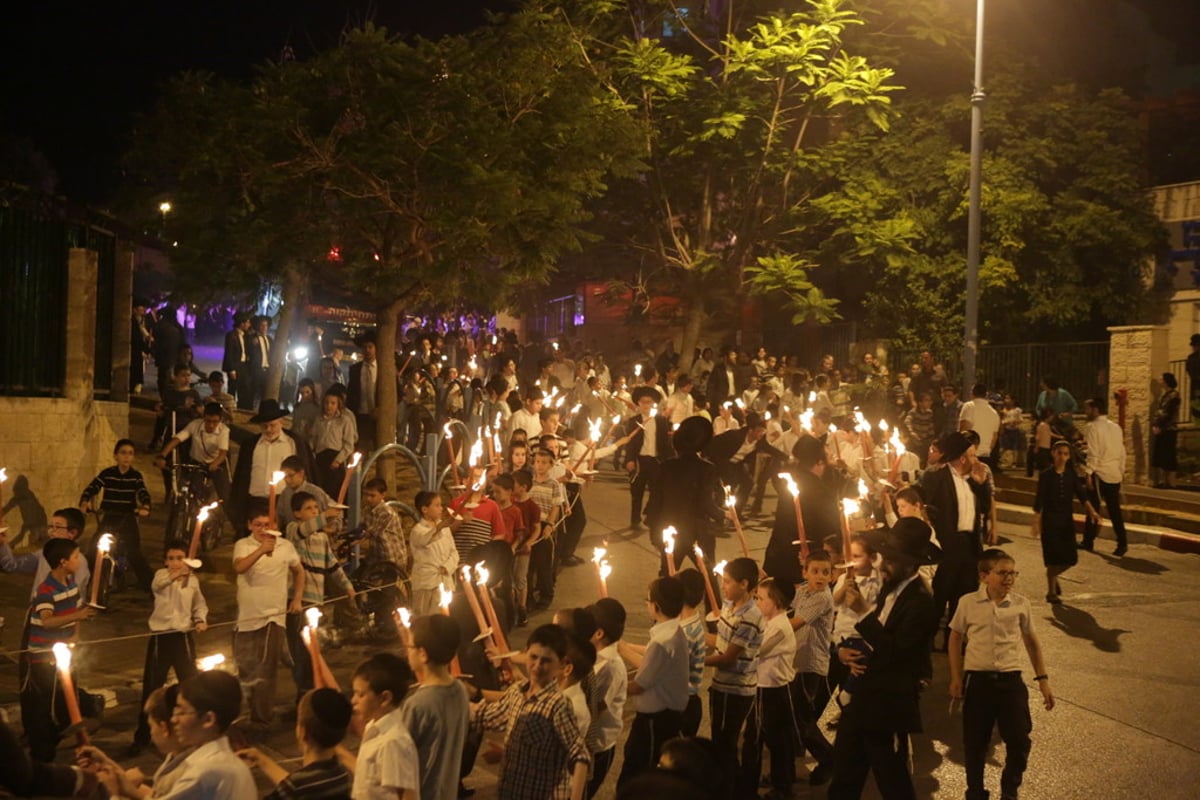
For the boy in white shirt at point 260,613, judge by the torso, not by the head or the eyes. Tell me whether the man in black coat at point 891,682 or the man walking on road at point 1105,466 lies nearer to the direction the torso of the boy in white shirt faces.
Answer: the man in black coat

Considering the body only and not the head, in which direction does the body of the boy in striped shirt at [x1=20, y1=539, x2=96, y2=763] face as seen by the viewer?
to the viewer's right

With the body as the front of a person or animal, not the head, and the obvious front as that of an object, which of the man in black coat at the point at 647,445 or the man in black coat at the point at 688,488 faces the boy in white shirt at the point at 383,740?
the man in black coat at the point at 647,445

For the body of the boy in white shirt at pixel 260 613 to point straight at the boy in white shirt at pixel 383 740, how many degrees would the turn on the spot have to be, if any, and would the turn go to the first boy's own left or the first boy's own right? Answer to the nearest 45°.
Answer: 0° — they already face them

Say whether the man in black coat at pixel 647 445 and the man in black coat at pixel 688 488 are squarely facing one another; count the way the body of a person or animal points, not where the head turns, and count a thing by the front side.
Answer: yes

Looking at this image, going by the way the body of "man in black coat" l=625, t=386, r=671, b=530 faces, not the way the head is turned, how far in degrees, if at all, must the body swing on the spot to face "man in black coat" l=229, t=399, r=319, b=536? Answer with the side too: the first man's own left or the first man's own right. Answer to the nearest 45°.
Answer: approximately 45° to the first man's own right

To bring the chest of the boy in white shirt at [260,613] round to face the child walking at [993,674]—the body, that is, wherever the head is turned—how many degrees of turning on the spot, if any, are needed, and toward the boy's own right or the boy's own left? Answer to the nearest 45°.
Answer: approximately 45° to the boy's own left

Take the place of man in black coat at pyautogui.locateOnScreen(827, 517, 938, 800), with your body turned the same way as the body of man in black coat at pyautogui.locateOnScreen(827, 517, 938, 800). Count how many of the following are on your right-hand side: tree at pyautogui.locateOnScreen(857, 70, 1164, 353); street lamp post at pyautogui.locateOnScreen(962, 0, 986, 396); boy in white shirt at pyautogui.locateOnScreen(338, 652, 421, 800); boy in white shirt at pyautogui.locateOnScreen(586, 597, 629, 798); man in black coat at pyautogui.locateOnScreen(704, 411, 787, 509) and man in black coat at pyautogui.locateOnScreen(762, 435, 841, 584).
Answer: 4

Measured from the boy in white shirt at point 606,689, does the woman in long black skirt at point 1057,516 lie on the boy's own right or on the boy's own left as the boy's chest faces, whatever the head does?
on the boy's own right
